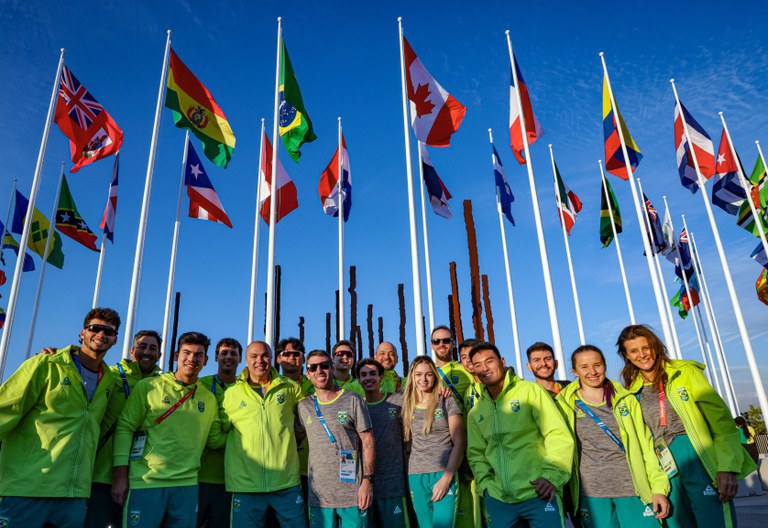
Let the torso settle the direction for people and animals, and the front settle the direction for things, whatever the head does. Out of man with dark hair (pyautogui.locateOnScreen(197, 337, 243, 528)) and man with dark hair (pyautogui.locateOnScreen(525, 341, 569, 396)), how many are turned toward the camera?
2

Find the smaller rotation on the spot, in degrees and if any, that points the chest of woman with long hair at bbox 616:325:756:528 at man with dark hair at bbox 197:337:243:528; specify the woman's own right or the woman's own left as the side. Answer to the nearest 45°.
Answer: approximately 45° to the woman's own right

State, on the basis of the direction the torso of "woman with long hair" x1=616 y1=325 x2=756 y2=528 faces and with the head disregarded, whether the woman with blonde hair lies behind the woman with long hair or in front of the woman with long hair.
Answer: in front

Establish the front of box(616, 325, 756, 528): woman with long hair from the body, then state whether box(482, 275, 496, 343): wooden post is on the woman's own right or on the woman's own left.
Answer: on the woman's own right

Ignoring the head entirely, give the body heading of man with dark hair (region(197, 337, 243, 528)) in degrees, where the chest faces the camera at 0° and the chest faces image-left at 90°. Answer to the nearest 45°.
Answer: approximately 0°
